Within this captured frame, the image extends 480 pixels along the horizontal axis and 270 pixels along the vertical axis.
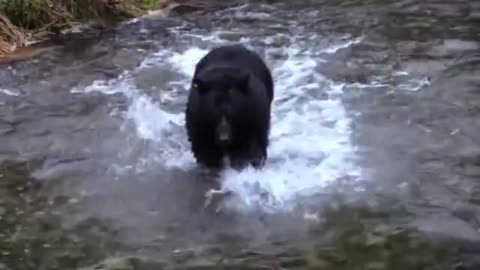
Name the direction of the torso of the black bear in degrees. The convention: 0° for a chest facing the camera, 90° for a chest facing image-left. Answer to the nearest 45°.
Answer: approximately 0°
